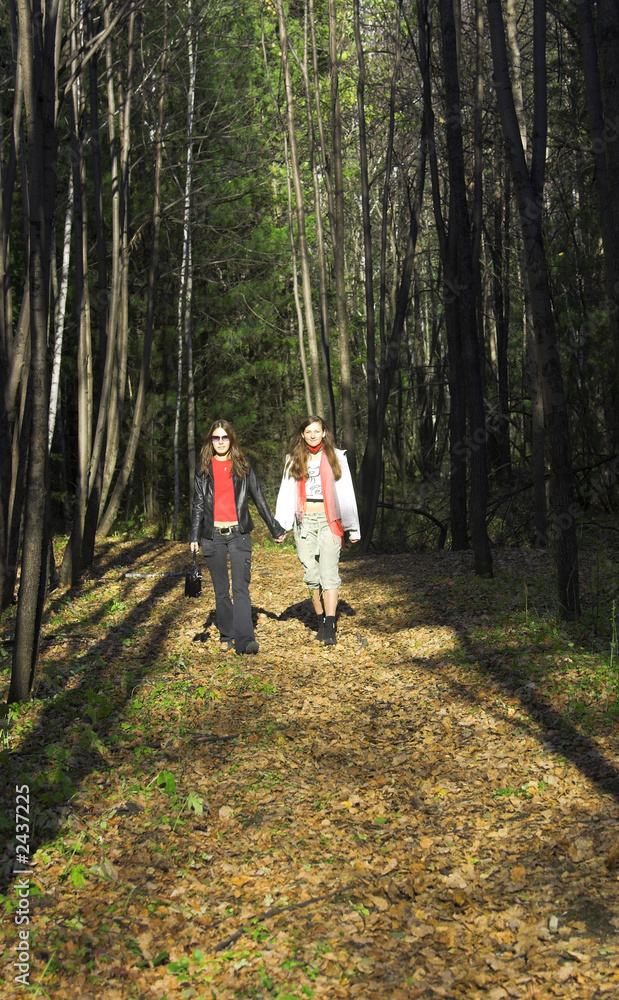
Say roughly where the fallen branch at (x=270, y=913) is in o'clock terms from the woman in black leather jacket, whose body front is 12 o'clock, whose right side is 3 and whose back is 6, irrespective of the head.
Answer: The fallen branch is roughly at 12 o'clock from the woman in black leather jacket.

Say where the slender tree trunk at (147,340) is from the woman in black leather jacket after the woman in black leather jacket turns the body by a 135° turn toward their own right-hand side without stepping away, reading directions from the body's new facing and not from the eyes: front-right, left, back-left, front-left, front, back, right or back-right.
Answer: front-right

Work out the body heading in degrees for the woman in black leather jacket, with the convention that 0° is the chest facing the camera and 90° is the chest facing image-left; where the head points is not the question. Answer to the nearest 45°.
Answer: approximately 0°

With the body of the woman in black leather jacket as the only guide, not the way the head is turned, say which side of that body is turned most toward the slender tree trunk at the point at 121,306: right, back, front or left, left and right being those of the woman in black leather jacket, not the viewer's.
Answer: back

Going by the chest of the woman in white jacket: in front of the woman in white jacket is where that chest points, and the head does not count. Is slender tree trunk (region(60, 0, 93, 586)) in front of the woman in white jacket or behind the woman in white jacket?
behind

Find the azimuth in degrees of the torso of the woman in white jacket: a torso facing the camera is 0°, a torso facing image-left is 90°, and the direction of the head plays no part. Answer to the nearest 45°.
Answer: approximately 0°

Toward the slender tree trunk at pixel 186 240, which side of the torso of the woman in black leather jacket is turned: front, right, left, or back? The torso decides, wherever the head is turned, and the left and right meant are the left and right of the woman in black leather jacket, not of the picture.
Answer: back

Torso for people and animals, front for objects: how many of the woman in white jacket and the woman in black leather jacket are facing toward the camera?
2

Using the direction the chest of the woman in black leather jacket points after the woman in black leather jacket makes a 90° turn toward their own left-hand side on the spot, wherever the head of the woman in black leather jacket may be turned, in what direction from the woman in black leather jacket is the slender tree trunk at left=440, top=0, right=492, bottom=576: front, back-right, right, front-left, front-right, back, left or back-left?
front-left
